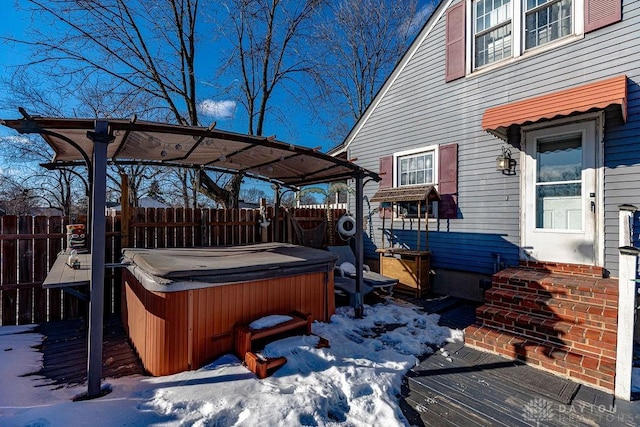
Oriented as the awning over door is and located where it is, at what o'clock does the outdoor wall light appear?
The outdoor wall light is roughly at 3 o'clock from the awning over door.

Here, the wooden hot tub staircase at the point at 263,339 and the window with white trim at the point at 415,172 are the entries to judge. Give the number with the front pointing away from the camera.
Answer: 0

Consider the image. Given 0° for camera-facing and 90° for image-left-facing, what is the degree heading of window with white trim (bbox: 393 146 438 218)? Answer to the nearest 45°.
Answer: approximately 45°

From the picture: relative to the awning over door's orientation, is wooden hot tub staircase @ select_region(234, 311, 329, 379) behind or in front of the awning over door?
in front

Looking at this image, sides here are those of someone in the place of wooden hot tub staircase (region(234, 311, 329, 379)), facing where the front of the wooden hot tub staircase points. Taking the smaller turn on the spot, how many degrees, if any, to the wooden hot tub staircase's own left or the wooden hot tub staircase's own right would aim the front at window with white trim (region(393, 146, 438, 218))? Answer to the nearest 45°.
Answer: approximately 90° to the wooden hot tub staircase's own left

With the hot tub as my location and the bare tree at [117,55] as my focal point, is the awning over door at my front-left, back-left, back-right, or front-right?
back-right

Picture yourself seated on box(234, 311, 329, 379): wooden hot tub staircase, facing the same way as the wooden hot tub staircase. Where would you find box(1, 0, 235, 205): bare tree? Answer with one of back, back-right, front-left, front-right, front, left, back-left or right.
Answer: back

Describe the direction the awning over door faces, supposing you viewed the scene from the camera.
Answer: facing the viewer and to the left of the viewer

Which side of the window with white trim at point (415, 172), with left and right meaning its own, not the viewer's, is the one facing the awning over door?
left

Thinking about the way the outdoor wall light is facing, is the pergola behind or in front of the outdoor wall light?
in front

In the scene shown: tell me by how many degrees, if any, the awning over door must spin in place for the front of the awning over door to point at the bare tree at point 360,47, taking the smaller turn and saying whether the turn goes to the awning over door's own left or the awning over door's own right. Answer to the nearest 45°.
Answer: approximately 90° to the awning over door's own right

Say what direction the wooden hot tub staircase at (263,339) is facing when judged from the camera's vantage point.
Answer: facing the viewer and to the right of the viewer
